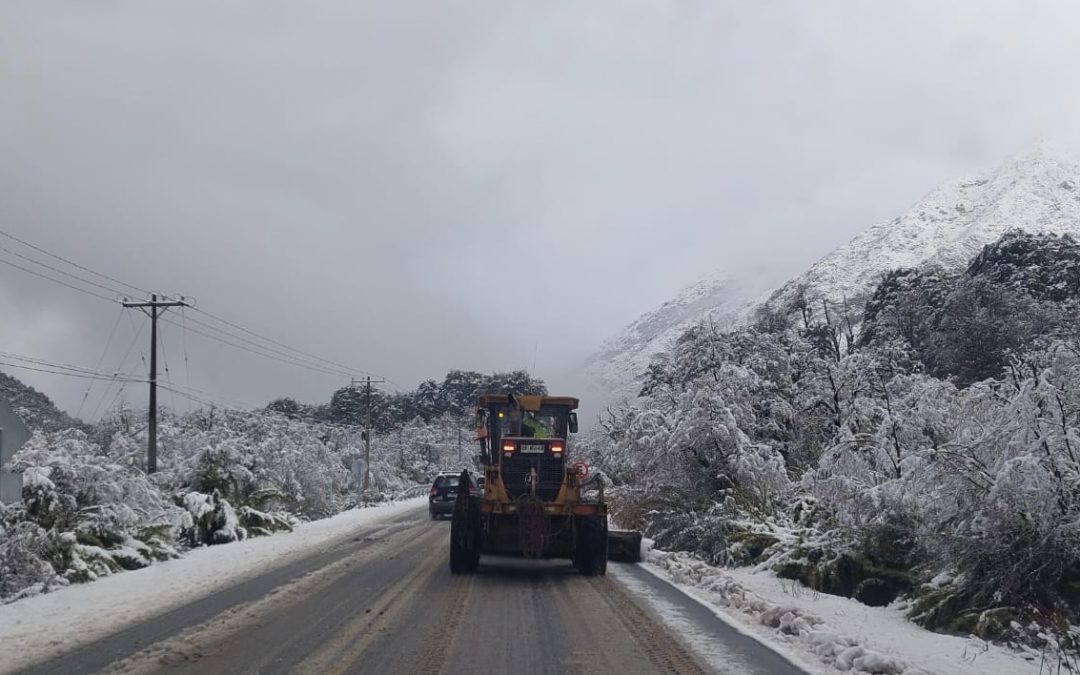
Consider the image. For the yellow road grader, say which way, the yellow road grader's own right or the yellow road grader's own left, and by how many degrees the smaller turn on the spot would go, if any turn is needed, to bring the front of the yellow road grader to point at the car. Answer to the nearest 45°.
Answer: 0° — it already faces it

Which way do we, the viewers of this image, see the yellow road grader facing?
facing away from the viewer
